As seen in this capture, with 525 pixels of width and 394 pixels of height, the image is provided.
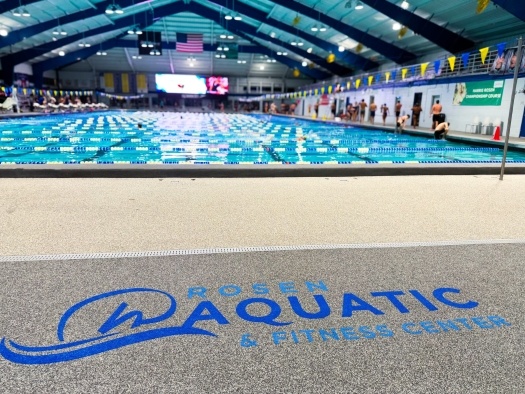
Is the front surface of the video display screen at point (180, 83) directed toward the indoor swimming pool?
yes

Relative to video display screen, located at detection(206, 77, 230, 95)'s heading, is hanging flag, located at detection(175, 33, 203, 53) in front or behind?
in front

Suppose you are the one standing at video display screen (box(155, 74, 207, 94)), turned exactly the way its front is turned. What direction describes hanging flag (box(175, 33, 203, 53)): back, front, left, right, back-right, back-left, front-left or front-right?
front

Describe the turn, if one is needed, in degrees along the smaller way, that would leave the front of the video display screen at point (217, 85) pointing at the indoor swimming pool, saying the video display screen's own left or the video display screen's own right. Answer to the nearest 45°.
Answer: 0° — it already faces it

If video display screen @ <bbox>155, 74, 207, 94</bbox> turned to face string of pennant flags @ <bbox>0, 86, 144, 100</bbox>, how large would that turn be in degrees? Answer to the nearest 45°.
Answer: approximately 45° to its right

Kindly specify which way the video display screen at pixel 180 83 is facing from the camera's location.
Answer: facing the viewer

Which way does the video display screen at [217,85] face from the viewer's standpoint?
toward the camera

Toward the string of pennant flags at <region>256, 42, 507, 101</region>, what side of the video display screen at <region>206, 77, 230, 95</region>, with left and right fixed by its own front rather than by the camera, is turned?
front

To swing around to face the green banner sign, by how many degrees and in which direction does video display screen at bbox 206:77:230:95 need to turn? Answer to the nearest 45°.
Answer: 0° — it already faces it

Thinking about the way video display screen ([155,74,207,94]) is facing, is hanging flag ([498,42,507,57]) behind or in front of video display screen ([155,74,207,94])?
in front

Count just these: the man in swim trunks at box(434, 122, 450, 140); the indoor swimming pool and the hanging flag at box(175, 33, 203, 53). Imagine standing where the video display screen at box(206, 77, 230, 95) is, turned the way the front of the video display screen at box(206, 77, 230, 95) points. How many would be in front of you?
3

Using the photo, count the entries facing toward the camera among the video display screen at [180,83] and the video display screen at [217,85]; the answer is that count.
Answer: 2

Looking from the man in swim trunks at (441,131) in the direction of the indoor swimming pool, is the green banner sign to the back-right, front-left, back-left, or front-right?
back-right
